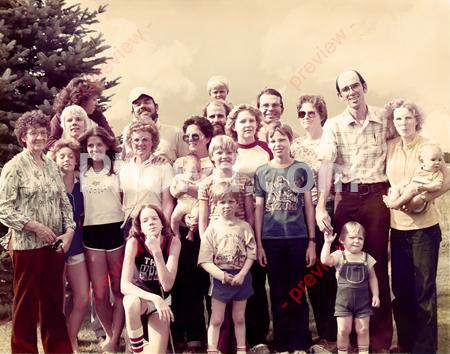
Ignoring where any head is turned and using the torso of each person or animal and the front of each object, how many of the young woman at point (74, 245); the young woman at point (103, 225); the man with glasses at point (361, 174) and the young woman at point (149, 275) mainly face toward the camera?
4

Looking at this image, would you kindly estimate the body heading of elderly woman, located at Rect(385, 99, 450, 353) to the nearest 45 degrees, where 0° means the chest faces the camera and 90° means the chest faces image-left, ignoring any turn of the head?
approximately 0°

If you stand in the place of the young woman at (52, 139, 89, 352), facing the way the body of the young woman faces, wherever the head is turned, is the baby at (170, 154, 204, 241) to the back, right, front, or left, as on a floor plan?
left

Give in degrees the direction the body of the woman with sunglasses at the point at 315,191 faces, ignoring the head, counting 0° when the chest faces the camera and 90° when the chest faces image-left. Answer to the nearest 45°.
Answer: approximately 45°

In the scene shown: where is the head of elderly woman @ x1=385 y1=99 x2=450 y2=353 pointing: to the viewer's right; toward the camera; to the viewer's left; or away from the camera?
toward the camera

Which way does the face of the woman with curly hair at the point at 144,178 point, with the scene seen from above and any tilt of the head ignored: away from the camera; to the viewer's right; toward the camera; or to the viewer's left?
toward the camera

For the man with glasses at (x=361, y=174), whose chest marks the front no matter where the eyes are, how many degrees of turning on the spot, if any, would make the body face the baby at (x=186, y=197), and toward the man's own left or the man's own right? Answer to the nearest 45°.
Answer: approximately 90° to the man's own right

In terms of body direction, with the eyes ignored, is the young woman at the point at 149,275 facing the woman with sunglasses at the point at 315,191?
no

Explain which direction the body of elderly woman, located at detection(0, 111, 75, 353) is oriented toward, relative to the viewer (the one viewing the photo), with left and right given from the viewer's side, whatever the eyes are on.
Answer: facing the viewer and to the right of the viewer

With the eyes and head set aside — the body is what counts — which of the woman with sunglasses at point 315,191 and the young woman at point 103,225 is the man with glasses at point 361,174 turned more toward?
the young woman

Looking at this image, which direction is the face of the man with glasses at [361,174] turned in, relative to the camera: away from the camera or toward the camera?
toward the camera

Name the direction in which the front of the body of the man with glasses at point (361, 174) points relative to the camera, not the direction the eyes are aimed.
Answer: toward the camera

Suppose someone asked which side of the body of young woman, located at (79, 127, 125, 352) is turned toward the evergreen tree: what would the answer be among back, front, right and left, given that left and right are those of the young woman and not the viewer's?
back

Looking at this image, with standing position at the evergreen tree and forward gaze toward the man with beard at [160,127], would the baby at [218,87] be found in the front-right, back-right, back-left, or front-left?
front-left

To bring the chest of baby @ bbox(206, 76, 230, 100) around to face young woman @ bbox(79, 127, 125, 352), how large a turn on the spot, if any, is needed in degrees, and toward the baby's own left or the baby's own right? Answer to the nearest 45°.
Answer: approximately 45° to the baby's own right

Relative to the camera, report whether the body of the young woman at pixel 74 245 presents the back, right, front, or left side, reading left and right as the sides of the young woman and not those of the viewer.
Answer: front

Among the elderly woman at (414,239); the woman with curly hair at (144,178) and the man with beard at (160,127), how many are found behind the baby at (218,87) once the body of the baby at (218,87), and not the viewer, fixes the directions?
0

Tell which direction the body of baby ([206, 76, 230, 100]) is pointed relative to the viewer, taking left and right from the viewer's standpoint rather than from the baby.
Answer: facing the viewer

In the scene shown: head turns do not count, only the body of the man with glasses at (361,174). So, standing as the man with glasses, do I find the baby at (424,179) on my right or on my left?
on my left

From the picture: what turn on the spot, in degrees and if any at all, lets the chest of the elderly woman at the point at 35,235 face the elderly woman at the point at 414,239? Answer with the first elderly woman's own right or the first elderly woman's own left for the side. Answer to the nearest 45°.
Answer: approximately 45° to the first elderly woman's own left
